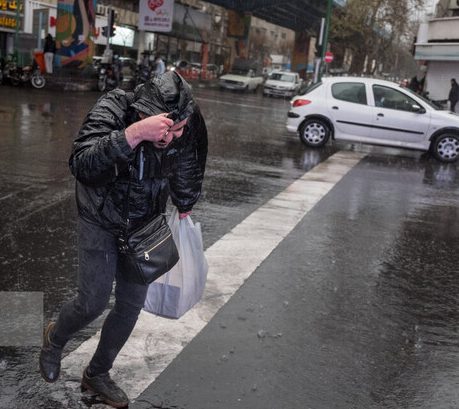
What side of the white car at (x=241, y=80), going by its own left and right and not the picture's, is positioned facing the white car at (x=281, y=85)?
left

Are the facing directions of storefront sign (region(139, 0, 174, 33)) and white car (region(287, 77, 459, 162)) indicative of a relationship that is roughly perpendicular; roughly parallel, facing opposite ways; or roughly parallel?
roughly perpendicular

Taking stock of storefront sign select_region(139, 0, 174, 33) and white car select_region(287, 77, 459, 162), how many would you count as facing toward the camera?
1

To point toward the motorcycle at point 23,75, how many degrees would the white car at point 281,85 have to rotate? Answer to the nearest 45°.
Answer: approximately 90° to its right

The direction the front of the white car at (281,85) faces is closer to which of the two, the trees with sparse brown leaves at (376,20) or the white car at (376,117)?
the white car

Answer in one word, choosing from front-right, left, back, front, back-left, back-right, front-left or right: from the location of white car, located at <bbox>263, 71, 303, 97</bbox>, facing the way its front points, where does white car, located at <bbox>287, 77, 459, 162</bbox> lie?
front-left

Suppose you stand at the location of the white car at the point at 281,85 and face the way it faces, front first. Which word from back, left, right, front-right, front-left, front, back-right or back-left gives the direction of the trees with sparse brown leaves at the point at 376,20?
back
